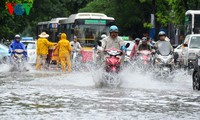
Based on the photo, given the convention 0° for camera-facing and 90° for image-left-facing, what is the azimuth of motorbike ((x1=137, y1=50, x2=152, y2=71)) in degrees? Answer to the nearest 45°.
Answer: approximately 0°

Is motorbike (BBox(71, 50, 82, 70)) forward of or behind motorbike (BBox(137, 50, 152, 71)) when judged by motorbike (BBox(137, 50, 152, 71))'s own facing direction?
behind

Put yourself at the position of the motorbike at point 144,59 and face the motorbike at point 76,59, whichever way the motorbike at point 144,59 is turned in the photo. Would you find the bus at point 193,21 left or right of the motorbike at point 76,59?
right

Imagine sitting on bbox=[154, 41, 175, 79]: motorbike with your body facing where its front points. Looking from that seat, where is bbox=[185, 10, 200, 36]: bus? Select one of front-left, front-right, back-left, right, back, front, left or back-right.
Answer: back
